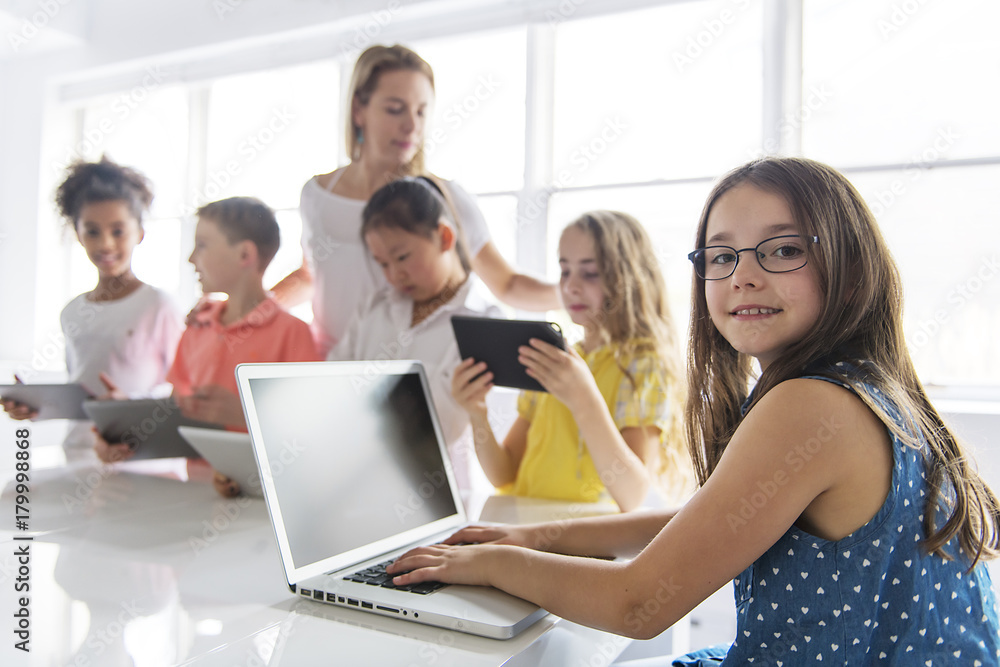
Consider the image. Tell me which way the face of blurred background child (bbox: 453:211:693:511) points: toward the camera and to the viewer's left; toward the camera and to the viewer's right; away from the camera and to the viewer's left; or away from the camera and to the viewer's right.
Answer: toward the camera and to the viewer's left

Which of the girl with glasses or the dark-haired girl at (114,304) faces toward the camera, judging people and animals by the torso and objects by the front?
the dark-haired girl

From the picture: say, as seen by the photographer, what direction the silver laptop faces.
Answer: facing the viewer and to the right of the viewer

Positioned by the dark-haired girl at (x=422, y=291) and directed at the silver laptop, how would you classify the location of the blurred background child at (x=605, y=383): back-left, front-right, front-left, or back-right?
front-left

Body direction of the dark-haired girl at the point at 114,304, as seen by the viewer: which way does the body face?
toward the camera

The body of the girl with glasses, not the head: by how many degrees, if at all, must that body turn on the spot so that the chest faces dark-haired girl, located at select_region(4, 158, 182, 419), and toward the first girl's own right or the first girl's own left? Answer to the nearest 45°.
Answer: approximately 45° to the first girl's own right

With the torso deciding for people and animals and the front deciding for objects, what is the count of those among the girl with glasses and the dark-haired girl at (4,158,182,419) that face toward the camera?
1

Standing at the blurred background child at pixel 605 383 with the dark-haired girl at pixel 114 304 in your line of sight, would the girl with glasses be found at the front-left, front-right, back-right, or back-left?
back-left

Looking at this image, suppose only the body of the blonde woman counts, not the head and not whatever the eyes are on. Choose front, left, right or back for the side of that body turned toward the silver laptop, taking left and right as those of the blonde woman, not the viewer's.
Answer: front

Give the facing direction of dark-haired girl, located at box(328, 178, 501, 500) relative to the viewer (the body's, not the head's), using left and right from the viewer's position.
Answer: facing the viewer and to the left of the viewer

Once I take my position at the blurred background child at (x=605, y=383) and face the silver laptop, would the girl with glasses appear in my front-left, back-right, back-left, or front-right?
front-left

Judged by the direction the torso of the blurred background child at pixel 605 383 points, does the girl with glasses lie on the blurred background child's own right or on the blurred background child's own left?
on the blurred background child's own left

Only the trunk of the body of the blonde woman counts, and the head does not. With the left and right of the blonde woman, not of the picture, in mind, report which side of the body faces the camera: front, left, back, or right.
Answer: front

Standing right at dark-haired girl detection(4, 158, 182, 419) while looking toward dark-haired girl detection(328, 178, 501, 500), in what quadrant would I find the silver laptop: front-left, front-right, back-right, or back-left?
front-right

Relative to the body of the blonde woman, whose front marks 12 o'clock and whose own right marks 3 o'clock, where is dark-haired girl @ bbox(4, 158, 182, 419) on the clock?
The dark-haired girl is roughly at 4 o'clock from the blonde woman.
